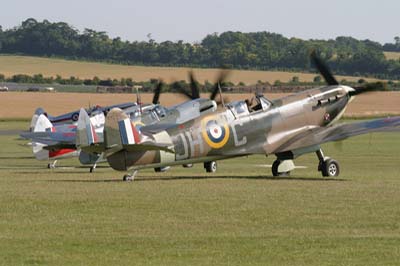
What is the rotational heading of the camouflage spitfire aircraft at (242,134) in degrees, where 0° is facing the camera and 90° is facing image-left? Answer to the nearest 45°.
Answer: approximately 225°
